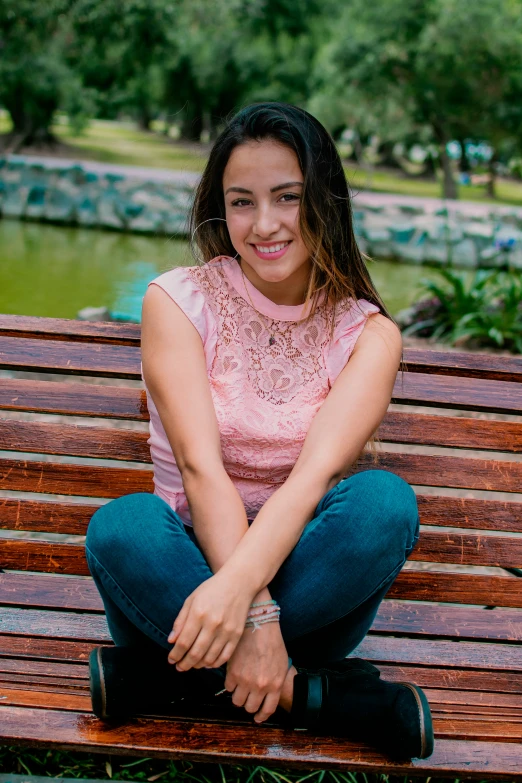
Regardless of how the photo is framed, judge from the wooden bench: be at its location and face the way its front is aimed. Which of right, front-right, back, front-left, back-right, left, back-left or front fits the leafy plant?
back

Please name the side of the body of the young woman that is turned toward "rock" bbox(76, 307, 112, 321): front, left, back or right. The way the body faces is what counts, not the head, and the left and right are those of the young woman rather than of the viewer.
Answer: back

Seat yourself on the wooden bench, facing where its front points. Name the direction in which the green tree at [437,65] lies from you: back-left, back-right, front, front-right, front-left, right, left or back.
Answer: back

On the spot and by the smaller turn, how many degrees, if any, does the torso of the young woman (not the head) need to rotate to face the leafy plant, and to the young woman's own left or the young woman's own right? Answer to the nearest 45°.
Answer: approximately 180°

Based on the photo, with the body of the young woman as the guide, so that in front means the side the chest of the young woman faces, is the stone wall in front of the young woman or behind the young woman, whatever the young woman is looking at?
behind

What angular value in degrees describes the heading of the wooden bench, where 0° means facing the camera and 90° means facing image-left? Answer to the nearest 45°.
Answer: approximately 0°
